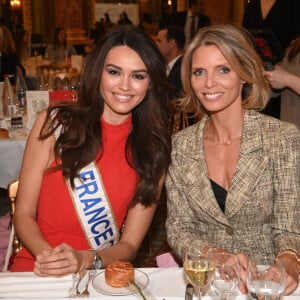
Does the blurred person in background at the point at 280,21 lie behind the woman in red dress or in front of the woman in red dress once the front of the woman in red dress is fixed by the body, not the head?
behind

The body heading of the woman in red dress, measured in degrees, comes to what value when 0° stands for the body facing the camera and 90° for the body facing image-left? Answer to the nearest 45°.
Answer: approximately 0°

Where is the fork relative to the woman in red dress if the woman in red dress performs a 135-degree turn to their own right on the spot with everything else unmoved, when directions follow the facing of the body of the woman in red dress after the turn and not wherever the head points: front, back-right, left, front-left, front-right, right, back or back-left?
back-left

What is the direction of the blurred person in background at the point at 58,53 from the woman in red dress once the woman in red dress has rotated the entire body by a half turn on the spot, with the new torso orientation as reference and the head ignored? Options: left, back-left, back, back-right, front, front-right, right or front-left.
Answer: front

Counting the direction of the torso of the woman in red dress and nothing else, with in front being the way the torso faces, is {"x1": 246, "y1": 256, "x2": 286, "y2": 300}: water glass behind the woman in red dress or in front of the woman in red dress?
in front

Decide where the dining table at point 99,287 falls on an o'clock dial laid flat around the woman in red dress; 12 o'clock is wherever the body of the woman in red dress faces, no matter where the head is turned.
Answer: The dining table is roughly at 12 o'clock from the woman in red dress.

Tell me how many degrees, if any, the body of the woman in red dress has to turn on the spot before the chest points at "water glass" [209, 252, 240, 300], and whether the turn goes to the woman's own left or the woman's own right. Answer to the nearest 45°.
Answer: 0° — they already face it

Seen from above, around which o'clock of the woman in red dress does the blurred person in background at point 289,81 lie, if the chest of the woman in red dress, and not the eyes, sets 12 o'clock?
The blurred person in background is roughly at 8 o'clock from the woman in red dress.

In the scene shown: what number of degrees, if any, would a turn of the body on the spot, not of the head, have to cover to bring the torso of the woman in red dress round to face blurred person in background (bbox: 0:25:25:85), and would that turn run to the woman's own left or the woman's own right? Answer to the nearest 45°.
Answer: approximately 180°

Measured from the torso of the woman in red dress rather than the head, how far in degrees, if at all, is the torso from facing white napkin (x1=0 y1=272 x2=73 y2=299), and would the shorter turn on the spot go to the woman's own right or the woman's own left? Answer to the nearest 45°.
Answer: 0° — they already face it
